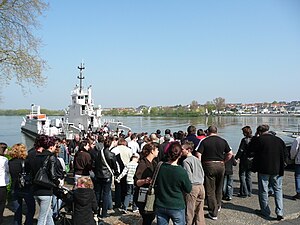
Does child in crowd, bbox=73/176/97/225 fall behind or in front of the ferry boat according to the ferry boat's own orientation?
in front

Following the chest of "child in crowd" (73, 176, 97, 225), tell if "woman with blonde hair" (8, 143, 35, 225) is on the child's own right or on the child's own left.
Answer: on the child's own left

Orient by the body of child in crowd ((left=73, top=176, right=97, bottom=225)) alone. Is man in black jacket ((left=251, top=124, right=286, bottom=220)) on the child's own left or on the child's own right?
on the child's own right

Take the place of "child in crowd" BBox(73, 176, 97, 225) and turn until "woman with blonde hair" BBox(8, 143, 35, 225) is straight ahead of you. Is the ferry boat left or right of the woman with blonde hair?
right

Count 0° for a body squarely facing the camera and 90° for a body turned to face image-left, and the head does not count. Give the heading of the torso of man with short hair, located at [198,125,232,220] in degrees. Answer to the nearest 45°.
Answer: approximately 180°

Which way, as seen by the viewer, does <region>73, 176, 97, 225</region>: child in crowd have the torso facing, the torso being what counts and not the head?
away from the camera

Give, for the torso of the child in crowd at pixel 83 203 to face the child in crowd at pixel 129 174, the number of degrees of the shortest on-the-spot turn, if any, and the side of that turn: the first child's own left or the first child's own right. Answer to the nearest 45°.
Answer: approximately 45° to the first child's own right

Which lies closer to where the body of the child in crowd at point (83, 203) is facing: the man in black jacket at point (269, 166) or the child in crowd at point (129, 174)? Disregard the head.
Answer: the child in crowd

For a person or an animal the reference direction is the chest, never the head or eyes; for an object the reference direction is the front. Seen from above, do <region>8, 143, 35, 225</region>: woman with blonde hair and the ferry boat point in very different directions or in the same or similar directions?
very different directions

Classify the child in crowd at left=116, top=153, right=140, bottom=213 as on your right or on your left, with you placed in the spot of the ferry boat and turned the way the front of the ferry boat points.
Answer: on your left

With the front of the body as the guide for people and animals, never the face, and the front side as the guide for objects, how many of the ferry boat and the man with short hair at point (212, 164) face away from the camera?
1

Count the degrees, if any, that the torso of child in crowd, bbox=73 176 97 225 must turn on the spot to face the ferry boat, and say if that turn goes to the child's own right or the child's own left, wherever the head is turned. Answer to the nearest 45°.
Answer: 0° — they already face it

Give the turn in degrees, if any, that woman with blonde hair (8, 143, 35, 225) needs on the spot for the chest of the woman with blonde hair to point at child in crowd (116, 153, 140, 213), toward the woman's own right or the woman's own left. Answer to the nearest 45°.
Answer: approximately 45° to the woman's own right

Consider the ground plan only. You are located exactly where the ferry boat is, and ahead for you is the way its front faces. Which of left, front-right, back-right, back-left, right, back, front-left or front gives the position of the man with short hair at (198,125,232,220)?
front-left

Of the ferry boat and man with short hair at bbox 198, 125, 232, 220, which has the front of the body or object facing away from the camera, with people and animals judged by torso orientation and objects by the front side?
the man with short hair

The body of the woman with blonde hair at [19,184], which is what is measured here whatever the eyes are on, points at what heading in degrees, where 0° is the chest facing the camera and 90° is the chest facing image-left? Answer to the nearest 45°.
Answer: approximately 225°

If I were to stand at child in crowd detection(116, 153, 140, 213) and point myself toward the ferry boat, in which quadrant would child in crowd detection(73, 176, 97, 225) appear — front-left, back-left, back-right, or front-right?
back-left
